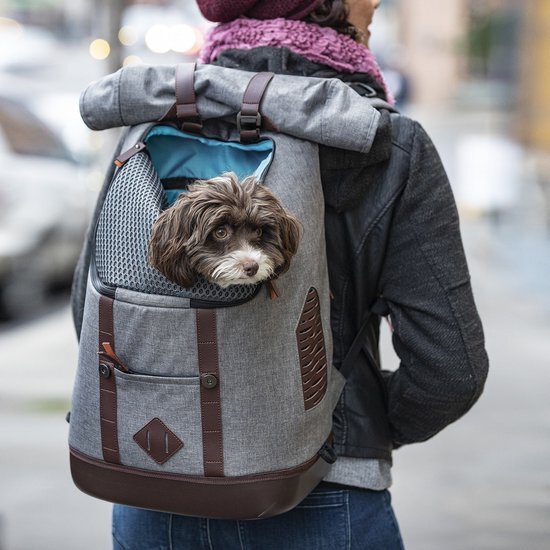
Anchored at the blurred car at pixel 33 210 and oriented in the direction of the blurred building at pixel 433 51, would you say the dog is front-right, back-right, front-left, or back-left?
back-right

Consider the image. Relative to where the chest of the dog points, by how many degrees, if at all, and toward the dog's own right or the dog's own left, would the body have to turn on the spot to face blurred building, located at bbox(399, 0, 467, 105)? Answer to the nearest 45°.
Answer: approximately 135° to the dog's own left

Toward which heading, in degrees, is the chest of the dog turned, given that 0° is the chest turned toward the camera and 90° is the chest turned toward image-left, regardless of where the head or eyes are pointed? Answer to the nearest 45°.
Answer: approximately 315°

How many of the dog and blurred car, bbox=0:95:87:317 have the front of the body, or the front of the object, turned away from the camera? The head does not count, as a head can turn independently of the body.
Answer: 0

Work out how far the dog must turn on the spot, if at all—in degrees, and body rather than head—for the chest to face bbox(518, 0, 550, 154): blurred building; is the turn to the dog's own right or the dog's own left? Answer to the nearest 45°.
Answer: approximately 135° to the dog's own left
